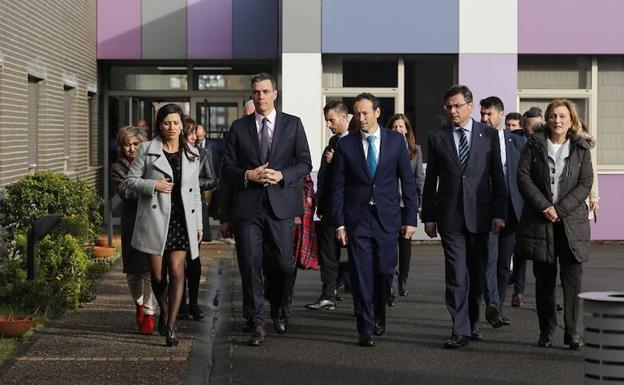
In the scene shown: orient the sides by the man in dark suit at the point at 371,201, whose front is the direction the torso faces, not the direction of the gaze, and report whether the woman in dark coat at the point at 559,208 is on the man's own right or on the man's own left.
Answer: on the man's own left

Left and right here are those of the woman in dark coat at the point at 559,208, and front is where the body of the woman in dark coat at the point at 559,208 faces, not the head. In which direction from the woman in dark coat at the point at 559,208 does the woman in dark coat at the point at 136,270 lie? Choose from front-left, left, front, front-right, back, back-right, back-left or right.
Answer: right

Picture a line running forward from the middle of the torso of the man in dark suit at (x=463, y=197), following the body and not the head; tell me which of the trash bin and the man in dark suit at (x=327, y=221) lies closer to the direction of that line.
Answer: the trash bin

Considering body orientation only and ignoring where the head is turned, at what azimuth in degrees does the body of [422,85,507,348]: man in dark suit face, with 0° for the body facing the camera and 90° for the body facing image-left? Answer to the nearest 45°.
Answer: approximately 0°

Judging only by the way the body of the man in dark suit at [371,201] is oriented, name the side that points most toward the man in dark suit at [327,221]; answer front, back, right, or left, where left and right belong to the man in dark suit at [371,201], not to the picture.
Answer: back
